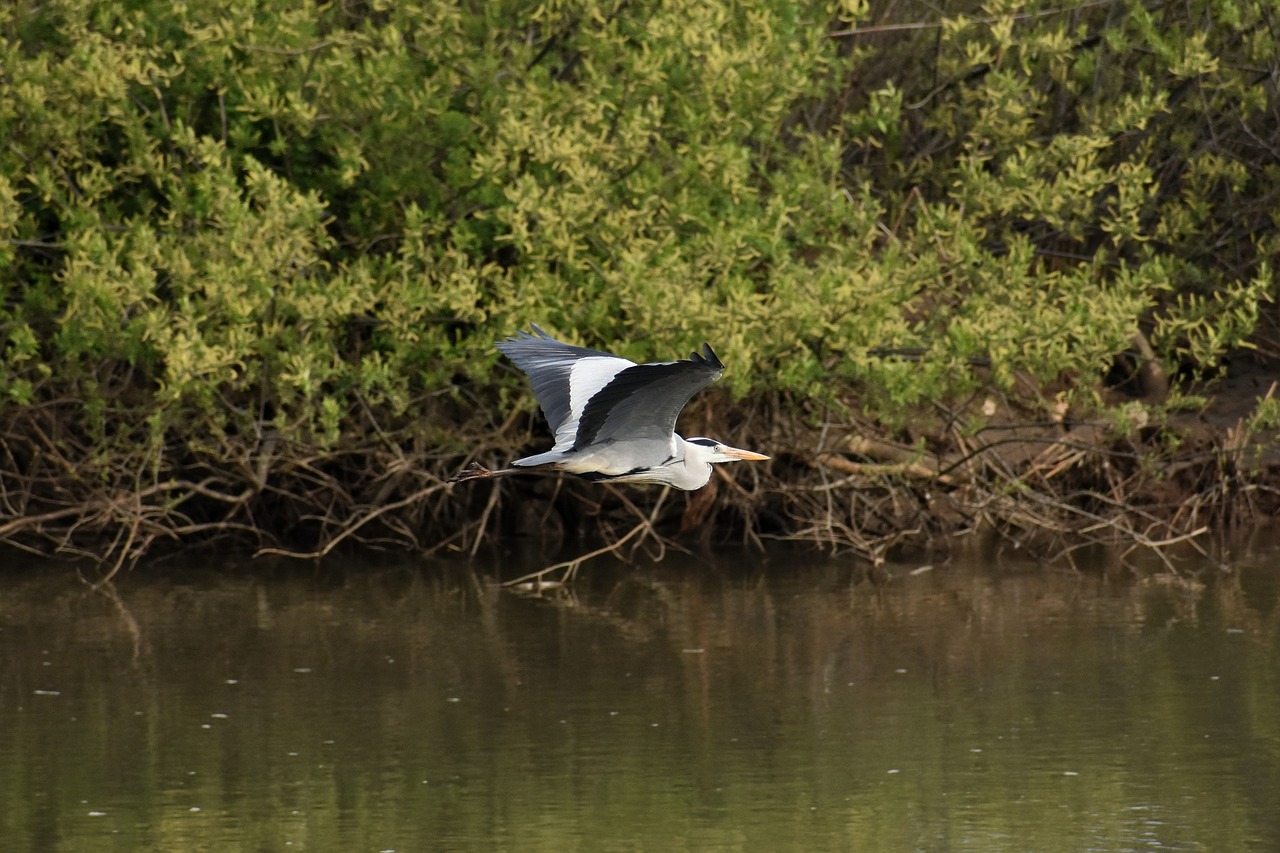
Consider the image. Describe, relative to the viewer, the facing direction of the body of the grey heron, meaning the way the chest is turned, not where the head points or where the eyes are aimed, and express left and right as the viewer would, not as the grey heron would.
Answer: facing to the right of the viewer
